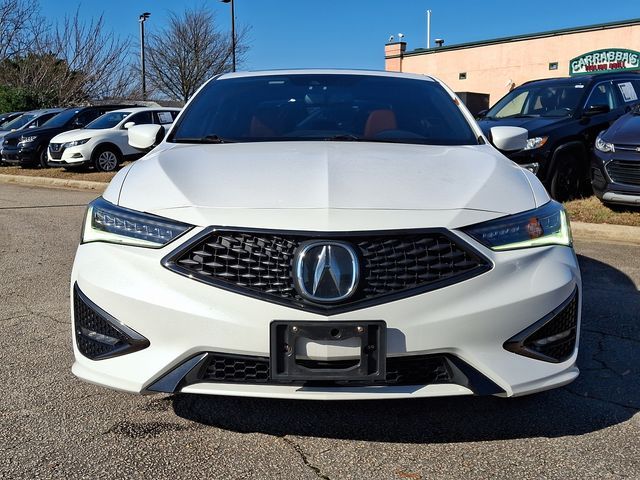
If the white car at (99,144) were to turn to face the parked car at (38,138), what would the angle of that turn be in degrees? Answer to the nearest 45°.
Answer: approximately 90° to its right

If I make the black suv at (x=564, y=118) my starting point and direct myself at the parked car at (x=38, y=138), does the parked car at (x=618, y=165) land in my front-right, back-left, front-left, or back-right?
back-left

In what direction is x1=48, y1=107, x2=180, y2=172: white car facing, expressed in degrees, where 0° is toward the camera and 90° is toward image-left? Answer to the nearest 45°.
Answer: approximately 45°

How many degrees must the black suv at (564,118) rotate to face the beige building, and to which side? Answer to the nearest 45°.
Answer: approximately 135° to its right

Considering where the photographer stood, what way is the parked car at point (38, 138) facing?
facing the viewer and to the left of the viewer

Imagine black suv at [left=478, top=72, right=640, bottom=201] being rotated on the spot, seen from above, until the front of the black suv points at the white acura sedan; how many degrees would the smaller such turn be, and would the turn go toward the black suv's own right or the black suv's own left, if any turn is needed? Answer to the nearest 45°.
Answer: approximately 45° to the black suv's own left

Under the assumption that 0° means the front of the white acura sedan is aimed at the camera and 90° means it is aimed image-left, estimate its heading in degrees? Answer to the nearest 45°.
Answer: approximately 0°

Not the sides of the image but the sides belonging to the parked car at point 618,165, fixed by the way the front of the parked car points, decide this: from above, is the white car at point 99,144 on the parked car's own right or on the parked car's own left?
on the parked car's own right

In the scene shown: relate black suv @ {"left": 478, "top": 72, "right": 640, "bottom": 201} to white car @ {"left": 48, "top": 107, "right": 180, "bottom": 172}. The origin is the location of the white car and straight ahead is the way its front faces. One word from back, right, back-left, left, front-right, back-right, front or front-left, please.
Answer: left

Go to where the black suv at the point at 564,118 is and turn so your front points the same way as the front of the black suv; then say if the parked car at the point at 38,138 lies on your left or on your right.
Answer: on your right

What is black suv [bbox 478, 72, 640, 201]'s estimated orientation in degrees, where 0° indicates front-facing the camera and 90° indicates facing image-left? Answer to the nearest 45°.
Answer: approximately 45°

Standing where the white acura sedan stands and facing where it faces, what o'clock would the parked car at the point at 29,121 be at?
The parked car is roughly at 5 o'clock from the white acura sedan.

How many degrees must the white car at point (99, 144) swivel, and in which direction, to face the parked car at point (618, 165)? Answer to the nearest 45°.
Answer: approximately 90° to its left

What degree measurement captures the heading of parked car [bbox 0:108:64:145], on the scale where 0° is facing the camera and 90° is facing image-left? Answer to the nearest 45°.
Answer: approximately 45°
